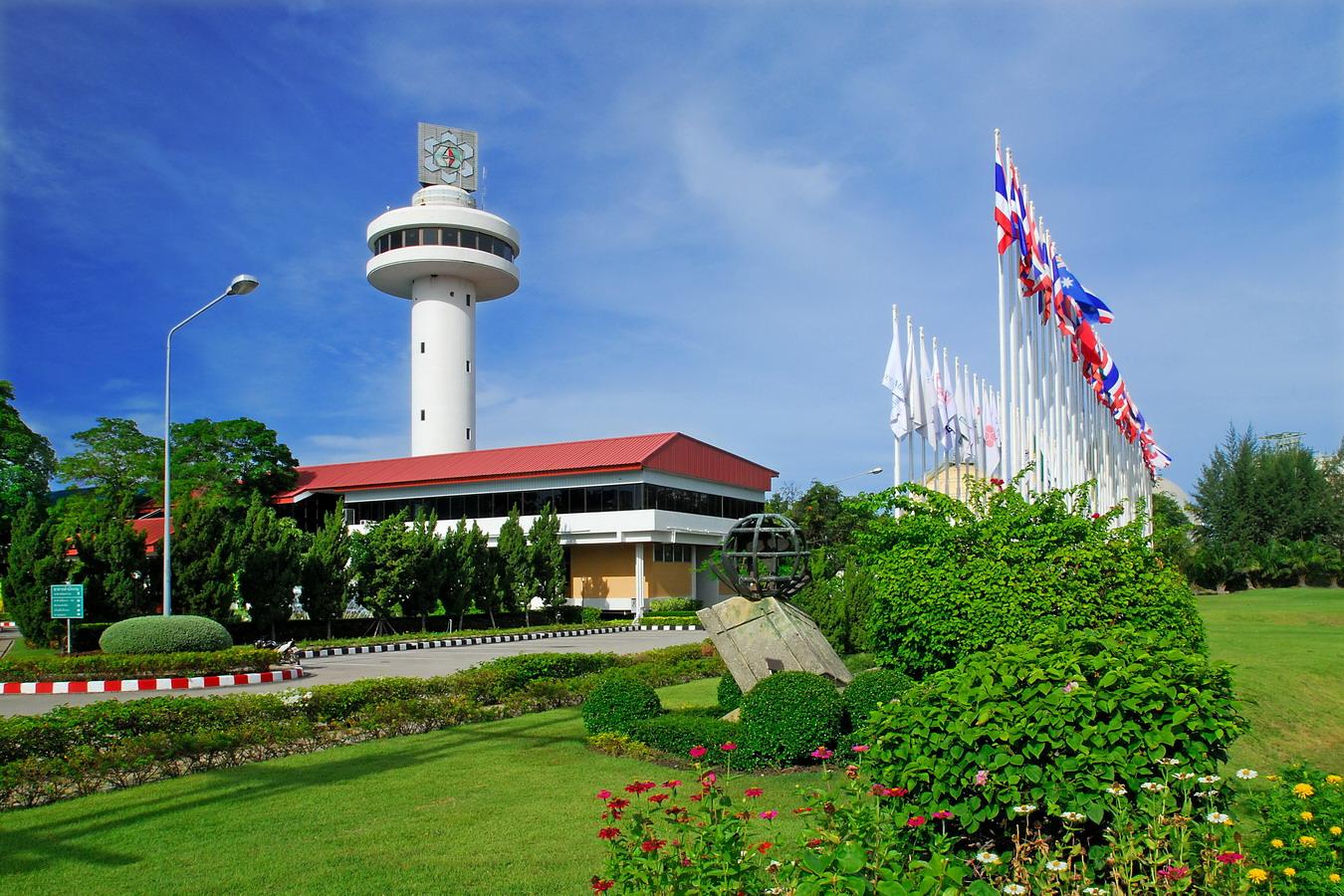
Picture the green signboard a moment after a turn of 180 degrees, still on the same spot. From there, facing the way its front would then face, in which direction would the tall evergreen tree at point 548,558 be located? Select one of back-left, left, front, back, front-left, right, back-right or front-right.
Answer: front-right

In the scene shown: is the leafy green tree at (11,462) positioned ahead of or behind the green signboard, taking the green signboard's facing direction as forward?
behind

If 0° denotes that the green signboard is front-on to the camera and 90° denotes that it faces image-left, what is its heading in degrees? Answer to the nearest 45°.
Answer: approximately 0°

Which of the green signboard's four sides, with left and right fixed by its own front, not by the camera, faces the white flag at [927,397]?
left

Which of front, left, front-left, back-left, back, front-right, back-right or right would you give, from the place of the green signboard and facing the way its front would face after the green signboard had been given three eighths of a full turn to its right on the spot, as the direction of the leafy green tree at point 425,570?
right

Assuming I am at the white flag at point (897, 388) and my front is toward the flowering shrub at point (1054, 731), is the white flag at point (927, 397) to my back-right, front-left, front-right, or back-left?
back-left

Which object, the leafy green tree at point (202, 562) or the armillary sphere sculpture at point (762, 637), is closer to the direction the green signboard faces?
the armillary sphere sculpture

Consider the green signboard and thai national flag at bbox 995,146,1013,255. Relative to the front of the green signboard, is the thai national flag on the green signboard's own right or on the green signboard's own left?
on the green signboard's own left

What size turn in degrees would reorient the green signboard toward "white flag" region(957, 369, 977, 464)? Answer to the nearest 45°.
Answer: approximately 90° to its left
